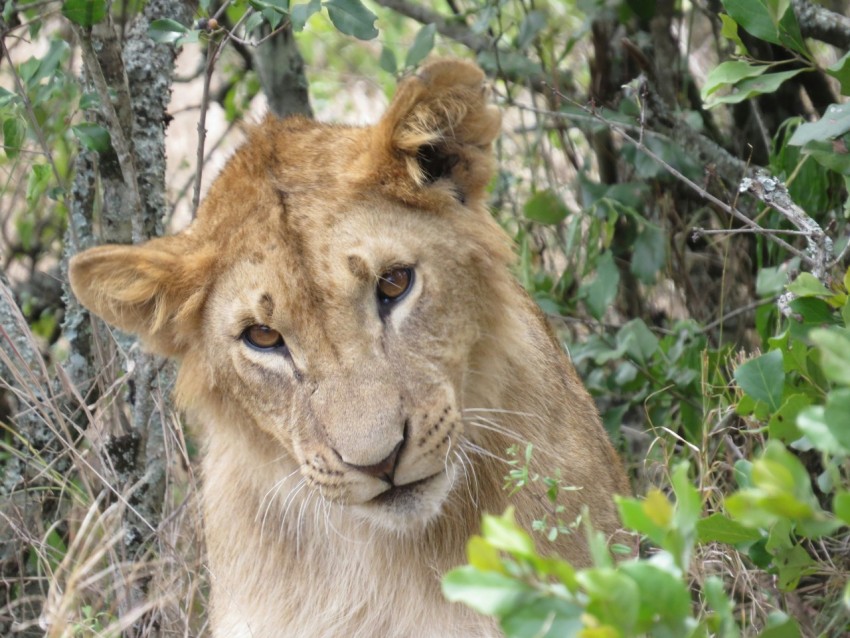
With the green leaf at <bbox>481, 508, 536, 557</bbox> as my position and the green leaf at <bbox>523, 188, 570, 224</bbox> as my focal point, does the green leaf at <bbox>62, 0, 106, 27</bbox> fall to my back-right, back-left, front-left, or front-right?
front-left

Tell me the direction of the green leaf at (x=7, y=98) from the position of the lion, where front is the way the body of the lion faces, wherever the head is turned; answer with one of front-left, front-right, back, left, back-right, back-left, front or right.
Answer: back-right

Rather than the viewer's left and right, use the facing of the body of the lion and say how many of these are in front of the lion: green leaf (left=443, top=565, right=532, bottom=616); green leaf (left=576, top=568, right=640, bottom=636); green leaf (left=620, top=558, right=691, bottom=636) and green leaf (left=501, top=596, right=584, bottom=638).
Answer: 4

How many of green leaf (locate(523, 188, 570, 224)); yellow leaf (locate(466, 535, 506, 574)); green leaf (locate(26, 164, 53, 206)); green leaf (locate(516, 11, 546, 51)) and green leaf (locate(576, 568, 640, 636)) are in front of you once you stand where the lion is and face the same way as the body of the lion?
2

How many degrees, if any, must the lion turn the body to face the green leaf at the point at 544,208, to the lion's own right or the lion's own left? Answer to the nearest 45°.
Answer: approximately 135° to the lion's own left

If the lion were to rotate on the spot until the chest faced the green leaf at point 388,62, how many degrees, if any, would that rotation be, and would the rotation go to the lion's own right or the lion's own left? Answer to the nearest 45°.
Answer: approximately 180°

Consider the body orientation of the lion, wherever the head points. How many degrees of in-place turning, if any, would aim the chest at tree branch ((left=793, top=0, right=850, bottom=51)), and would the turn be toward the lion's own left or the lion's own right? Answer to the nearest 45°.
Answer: approximately 135° to the lion's own left

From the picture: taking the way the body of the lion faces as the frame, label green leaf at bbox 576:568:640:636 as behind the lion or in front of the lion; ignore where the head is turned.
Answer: in front

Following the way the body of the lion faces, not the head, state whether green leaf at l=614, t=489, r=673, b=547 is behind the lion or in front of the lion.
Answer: in front

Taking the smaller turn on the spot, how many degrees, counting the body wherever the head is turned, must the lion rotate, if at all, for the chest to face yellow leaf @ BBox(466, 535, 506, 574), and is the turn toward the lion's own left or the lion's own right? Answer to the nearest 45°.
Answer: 0° — it already faces it

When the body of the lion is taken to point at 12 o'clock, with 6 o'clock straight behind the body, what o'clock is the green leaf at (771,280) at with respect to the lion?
The green leaf is roughly at 8 o'clock from the lion.

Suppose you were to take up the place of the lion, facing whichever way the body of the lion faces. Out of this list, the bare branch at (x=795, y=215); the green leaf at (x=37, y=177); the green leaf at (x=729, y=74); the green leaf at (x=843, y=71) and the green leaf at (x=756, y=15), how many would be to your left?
4

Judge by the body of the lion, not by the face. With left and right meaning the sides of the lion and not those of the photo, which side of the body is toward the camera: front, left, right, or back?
front

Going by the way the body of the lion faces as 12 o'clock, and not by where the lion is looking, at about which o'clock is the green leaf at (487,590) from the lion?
The green leaf is roughly at 12 o'clock from the lion.
